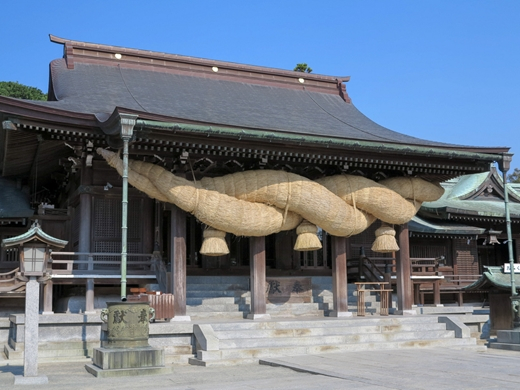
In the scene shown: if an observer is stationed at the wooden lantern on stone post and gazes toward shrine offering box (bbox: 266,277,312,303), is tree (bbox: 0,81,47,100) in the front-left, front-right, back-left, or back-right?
front-left

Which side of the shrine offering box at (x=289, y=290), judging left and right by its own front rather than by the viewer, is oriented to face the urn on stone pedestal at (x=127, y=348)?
front

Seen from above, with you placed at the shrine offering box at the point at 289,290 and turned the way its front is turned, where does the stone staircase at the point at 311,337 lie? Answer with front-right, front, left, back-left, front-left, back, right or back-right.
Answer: front

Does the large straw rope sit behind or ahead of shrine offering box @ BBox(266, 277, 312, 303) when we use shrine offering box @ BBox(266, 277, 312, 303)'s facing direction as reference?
ahead

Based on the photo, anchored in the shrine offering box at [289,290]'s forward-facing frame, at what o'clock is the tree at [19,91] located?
The tree is roughly at 5 o'clock from the shrine offering box.

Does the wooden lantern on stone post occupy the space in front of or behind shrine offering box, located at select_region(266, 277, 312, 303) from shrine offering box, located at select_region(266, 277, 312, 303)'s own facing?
in front

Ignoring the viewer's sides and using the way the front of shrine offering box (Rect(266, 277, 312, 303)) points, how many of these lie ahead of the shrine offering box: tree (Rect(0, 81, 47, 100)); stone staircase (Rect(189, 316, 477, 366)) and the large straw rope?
2

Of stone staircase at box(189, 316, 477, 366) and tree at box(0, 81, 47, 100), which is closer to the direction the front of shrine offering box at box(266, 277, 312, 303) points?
the stone staircase

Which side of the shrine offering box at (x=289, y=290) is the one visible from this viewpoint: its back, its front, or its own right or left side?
front
